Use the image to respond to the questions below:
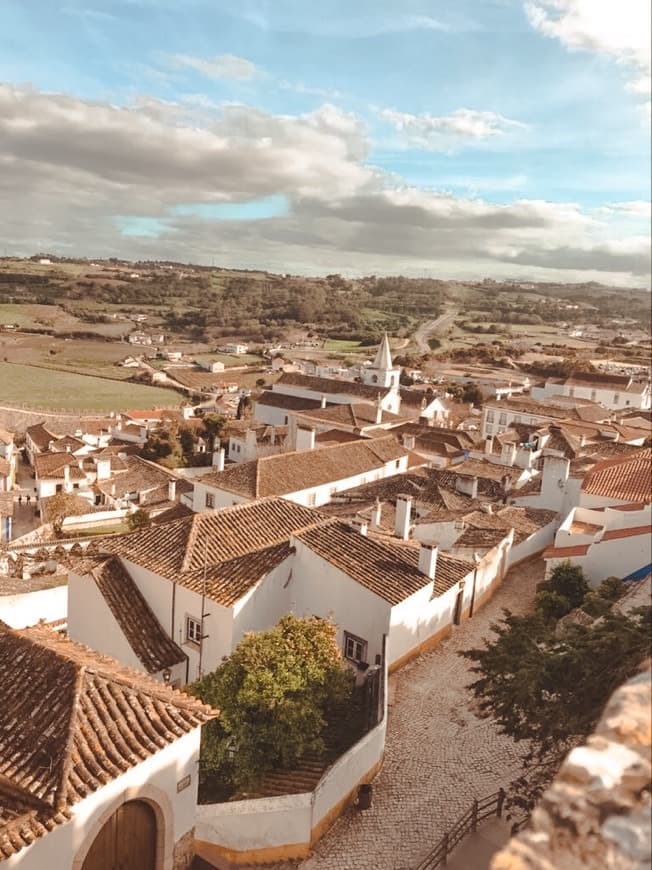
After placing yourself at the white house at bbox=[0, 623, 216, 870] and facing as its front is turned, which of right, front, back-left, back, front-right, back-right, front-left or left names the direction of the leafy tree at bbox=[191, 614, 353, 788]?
left

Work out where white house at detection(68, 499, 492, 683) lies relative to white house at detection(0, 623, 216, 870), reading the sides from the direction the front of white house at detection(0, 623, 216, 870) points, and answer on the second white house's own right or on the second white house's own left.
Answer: on the second white house's own left

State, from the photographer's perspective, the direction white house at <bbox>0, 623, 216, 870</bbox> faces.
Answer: facing the viewer and to the right of the viewer

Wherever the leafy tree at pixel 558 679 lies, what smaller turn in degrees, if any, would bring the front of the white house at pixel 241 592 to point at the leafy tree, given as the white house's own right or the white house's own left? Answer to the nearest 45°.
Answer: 0° — it already faces it

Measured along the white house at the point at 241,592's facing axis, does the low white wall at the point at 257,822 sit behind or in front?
in front

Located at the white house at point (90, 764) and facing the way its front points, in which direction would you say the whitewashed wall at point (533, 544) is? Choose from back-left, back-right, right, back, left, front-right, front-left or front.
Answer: left

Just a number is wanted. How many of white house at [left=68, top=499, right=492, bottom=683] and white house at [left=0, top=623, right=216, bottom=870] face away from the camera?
0

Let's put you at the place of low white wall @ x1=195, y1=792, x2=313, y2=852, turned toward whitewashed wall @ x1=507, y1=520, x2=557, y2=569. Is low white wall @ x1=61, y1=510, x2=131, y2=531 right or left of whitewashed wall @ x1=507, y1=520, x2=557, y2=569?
left

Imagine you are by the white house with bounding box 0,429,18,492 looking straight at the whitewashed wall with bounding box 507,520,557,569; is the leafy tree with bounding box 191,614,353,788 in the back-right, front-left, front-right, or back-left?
front-right

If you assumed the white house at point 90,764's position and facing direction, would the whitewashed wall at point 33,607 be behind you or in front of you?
behind

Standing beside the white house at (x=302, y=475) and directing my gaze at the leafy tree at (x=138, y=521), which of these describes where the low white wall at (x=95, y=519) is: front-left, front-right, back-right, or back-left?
front-right
